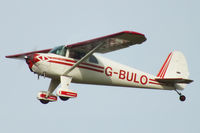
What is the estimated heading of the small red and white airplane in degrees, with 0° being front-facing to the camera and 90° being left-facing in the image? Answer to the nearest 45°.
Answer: approximately 45°
